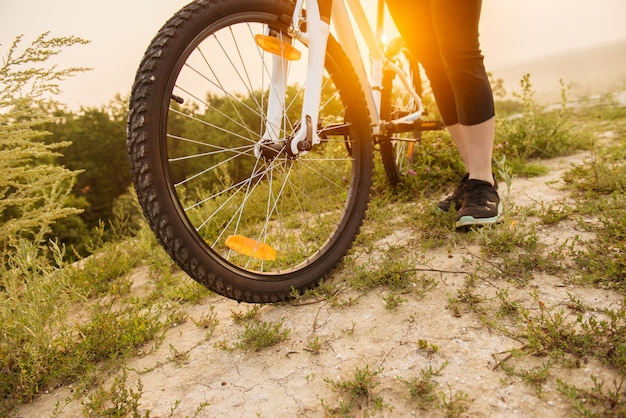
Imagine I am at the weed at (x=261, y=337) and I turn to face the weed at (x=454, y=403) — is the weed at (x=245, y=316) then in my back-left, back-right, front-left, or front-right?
back-left

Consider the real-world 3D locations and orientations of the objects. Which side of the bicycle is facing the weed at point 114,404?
front

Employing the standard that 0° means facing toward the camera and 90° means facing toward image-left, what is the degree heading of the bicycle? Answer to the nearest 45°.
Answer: approximately 45°

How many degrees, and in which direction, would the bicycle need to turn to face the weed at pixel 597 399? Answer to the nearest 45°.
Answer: approximately 90° to its left
